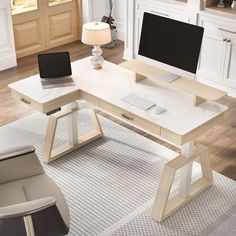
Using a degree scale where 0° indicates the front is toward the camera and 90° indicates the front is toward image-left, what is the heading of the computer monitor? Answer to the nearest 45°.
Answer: approximately 45°

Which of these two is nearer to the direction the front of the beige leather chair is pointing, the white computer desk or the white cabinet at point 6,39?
the white computer desk

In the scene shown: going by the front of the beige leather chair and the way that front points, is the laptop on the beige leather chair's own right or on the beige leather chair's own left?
on the beige leather chair's own left

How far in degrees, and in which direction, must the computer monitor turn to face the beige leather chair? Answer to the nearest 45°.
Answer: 0° — it already faces it

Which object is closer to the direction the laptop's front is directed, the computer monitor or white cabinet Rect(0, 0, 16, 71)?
the computer monitor

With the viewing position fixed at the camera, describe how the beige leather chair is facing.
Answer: facing to the right of the viewer

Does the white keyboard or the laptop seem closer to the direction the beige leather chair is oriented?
the white keyboard
